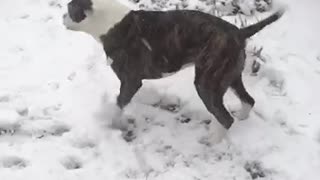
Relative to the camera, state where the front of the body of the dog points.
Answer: to the viewer's left
